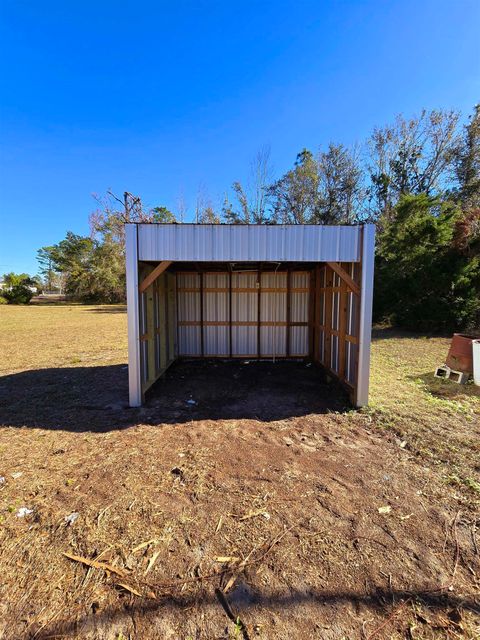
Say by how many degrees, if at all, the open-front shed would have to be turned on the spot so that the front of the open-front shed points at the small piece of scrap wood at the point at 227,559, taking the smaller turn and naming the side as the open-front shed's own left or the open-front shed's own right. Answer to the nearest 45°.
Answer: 0° — it already faces it

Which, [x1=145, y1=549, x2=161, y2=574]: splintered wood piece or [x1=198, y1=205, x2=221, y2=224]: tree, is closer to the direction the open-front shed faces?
the splintered wood piece

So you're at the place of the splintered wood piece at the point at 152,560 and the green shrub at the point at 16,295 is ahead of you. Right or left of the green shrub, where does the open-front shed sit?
right

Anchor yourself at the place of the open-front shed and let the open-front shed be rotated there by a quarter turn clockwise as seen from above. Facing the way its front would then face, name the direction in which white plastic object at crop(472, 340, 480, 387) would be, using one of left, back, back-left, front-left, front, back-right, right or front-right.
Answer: back

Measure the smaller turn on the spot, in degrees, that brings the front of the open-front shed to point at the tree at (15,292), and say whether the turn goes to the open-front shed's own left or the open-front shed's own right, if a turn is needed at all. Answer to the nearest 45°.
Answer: approximately 135° to the open-front shed's own right

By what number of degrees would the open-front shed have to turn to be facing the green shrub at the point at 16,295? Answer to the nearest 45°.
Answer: approximately 135° to its right

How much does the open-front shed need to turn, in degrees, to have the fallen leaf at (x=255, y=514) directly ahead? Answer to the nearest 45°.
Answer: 0° — it already faces it

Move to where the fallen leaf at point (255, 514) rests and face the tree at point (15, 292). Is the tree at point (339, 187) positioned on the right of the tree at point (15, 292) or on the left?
right

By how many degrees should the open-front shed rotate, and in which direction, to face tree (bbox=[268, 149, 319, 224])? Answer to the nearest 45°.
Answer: approximately 180°

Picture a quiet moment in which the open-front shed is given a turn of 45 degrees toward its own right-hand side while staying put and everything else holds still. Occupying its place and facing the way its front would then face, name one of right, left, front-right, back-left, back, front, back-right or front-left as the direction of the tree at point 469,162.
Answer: back

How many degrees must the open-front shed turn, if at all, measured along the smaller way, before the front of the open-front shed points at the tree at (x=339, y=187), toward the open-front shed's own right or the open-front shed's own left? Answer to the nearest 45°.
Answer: approximately 180°

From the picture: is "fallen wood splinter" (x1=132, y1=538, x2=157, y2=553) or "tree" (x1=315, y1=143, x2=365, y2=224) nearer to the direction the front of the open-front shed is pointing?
the fallen wood splinter

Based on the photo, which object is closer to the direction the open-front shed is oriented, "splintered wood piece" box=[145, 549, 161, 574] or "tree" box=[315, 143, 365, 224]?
the splintered wood piece

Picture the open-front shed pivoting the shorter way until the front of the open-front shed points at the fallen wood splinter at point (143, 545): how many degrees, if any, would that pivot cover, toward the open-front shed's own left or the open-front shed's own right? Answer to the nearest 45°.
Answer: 0° — it already faces it
